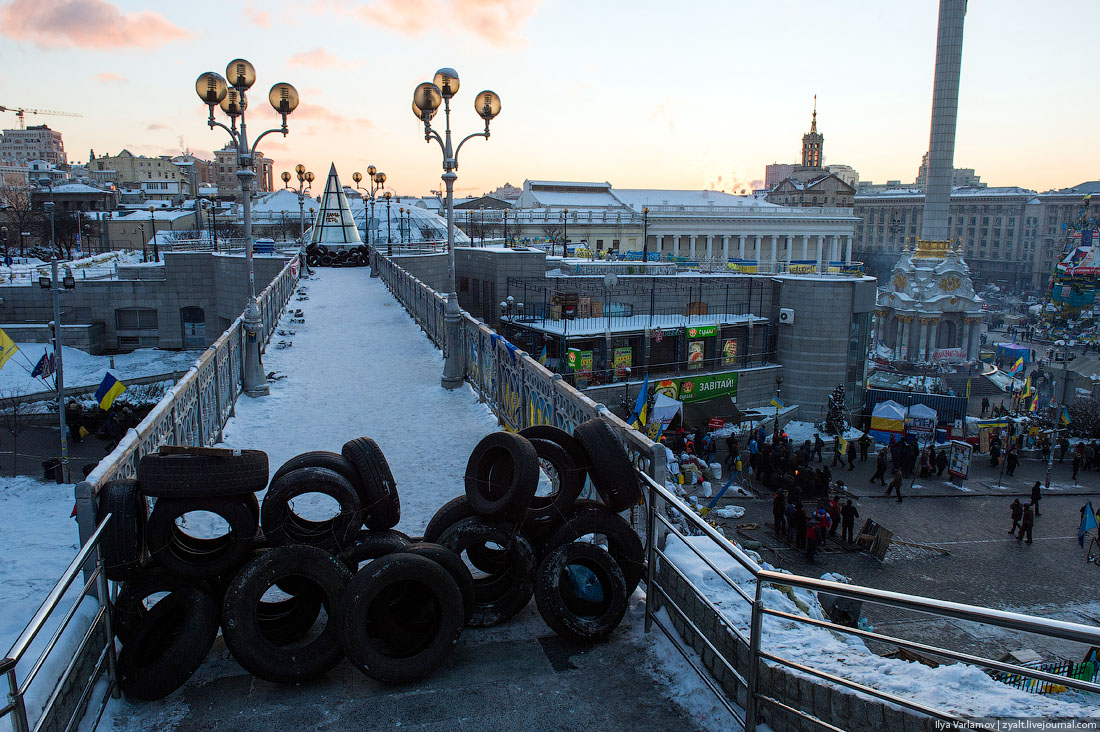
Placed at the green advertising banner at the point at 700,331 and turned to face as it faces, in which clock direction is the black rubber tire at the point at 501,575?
The black rubber tire is roughly at 12 o'clock from the green advertising banner.

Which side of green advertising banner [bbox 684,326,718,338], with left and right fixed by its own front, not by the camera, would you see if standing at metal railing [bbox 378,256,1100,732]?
front

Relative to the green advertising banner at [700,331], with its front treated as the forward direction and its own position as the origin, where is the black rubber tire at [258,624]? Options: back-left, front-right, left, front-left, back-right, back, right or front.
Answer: front

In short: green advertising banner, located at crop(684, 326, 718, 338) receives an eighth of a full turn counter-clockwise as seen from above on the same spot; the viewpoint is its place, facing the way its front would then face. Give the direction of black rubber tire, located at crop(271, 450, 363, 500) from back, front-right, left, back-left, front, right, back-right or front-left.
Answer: front-right

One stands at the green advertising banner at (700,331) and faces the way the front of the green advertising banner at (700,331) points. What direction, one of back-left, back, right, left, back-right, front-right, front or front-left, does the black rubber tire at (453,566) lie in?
front

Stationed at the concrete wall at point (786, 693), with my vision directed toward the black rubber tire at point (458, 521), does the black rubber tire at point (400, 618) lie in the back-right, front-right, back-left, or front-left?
front-left

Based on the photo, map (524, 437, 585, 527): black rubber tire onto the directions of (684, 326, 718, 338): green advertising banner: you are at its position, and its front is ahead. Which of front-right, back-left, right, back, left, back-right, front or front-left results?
front

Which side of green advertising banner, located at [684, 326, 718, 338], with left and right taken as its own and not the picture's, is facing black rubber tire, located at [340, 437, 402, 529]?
front

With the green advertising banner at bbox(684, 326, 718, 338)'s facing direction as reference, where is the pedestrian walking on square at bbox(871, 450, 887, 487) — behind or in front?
in front

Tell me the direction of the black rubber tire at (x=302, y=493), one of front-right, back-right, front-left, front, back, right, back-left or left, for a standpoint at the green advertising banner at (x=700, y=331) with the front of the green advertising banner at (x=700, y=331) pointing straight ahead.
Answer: front

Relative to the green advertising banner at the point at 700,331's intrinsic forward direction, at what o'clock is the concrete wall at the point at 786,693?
The concrete wall is roughly at 12 o'clock from the green advertising banner.

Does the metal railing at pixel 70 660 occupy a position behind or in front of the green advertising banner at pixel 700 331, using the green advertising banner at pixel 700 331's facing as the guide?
in front

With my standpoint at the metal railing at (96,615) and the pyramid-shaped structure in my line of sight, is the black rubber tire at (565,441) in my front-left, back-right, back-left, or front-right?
front-right

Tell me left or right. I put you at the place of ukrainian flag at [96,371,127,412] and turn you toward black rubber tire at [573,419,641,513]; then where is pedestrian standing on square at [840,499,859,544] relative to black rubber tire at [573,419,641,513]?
left

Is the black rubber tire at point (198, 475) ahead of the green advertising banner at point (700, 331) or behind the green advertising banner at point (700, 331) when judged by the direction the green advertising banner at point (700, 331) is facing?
ahead

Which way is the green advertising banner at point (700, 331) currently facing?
toward the camera
